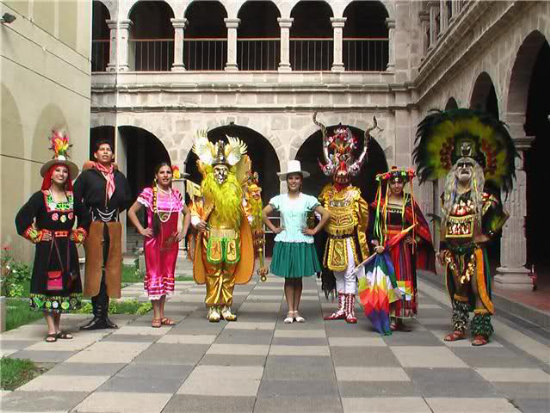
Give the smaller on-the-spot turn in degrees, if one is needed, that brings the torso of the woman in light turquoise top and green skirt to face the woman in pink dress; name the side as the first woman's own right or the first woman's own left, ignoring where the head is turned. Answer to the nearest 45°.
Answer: approximately 90° to the first woman's own right

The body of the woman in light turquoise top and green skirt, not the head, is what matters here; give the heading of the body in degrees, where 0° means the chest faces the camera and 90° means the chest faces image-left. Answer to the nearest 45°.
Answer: approximately 0°

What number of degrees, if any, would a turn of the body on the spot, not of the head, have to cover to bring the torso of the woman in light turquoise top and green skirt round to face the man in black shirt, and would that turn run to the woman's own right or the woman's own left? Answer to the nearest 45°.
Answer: approximately 90° to the woman's own right

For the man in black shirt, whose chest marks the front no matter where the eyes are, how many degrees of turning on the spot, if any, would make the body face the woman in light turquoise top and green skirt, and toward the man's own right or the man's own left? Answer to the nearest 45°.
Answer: approximately 90° to the man's own left

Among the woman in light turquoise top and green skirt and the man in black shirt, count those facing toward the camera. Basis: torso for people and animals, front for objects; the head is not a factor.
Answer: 2

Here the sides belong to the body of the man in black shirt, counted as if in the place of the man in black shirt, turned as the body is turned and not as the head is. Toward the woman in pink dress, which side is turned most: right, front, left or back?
left
